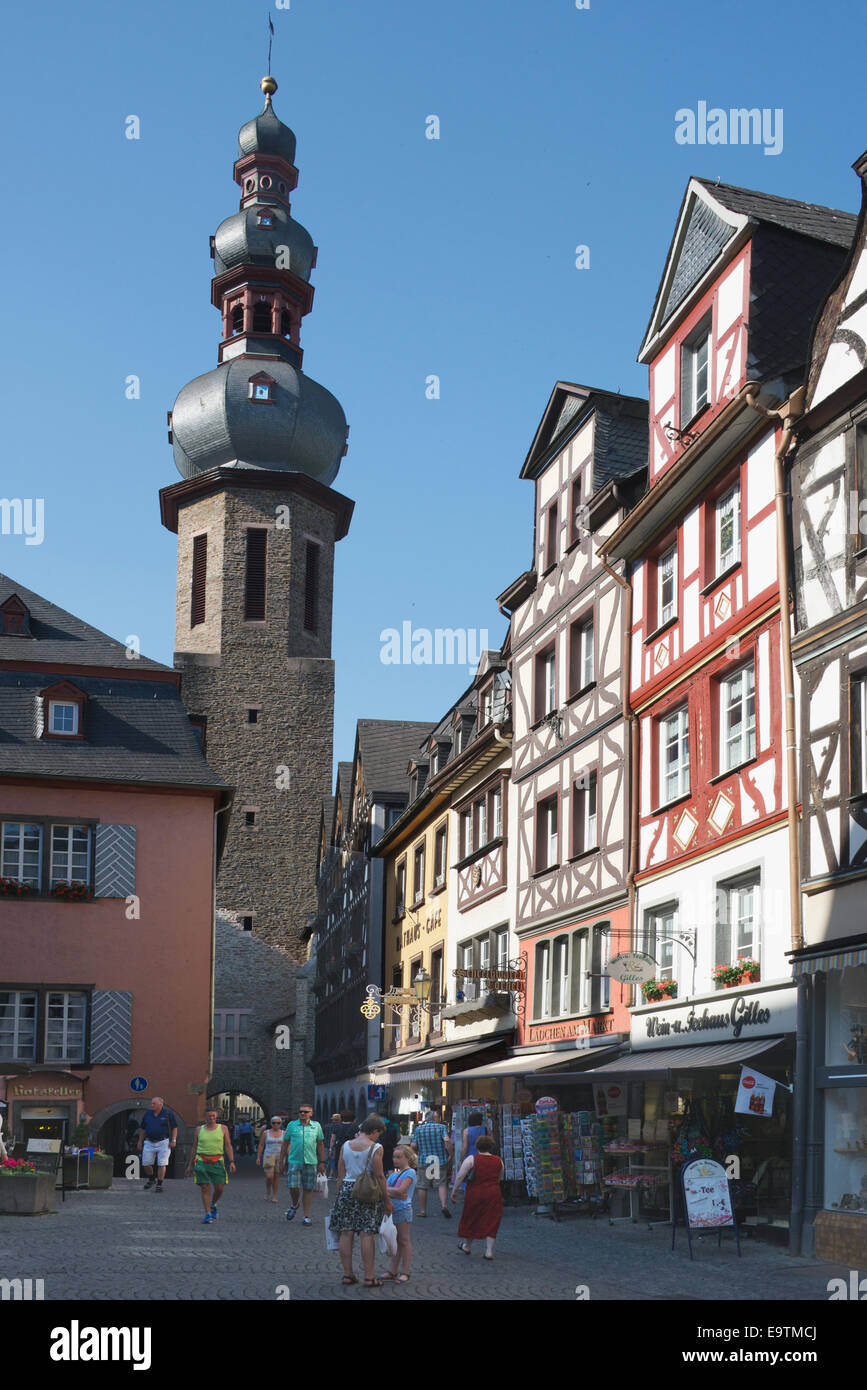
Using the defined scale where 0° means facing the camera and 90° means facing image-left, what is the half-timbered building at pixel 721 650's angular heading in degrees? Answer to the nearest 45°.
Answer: approximately 45°

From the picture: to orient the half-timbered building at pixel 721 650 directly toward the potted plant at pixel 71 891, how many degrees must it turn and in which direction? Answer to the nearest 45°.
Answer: approximately 90° to its right

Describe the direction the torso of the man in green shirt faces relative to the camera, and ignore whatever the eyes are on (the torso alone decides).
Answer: toward the camera

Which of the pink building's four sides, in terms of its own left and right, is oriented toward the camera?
front

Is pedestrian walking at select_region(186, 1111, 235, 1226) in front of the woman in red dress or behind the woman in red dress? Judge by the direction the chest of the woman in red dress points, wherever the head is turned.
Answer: in front

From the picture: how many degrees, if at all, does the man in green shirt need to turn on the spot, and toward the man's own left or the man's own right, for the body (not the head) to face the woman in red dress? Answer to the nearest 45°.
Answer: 0° — they already face them

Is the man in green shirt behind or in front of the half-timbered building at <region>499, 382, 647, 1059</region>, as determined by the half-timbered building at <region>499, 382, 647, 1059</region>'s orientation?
in front

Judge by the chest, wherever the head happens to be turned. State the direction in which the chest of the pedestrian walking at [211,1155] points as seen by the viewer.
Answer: toward the camera

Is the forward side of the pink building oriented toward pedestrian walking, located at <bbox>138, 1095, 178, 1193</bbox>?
yes

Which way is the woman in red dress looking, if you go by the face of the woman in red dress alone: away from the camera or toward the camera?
away from the camera

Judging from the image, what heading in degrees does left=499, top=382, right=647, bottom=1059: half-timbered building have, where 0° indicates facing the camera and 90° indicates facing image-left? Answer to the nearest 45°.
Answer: approximately 45°

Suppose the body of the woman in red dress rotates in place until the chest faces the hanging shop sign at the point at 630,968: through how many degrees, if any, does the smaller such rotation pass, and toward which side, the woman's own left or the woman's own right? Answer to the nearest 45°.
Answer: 0° — they already face it

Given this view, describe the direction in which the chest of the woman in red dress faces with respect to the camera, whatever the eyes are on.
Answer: away from the camera

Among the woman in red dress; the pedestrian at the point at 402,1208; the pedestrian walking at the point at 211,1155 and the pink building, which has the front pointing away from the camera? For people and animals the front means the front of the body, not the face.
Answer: the woman in red dress

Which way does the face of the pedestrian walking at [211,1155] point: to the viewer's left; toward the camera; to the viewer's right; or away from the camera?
toward the camera
